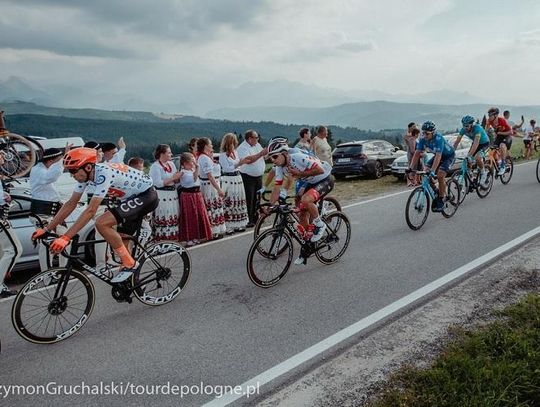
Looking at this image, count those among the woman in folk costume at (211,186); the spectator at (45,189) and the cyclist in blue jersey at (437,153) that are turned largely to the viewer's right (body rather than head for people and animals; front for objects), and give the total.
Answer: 2

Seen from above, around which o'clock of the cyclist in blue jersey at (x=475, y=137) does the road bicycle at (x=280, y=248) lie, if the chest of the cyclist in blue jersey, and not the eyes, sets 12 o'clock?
The road bicycle is roughly at 11 o'clock from the cyclist in blue jersey.

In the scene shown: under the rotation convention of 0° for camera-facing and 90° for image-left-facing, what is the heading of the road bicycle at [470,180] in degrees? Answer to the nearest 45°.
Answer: approximately 45°

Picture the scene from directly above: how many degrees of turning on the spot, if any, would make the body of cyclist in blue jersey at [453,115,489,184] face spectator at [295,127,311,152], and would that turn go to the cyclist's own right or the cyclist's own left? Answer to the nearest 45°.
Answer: approximately 45° to the cyclist's own right

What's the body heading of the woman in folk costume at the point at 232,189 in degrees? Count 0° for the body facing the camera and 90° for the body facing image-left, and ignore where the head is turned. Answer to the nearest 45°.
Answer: approximately 315°

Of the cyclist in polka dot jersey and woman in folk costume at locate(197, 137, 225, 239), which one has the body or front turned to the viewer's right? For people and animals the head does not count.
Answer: the woman in folk costume

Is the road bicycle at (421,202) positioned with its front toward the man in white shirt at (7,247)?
yes

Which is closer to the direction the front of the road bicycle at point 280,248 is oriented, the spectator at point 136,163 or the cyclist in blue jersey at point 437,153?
the spectator

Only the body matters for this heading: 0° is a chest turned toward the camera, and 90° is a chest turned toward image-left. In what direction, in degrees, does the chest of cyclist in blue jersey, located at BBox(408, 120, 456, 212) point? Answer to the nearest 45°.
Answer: approximately 45°

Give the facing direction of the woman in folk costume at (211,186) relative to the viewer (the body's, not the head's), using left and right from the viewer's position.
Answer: facing to the right of the viewer

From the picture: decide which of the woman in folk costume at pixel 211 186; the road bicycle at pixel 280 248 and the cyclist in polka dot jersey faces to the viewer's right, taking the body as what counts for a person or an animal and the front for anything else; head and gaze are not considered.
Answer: the woman in folk costume

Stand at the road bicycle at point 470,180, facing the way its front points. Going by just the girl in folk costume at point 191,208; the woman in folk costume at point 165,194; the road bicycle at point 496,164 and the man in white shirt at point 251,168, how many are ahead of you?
3

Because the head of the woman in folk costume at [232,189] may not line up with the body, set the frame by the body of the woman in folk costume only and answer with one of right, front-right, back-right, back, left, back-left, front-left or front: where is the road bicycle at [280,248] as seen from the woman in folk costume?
front-right

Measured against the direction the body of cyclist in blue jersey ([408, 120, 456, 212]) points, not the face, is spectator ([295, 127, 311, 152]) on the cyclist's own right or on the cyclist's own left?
on the cyclist's own right
